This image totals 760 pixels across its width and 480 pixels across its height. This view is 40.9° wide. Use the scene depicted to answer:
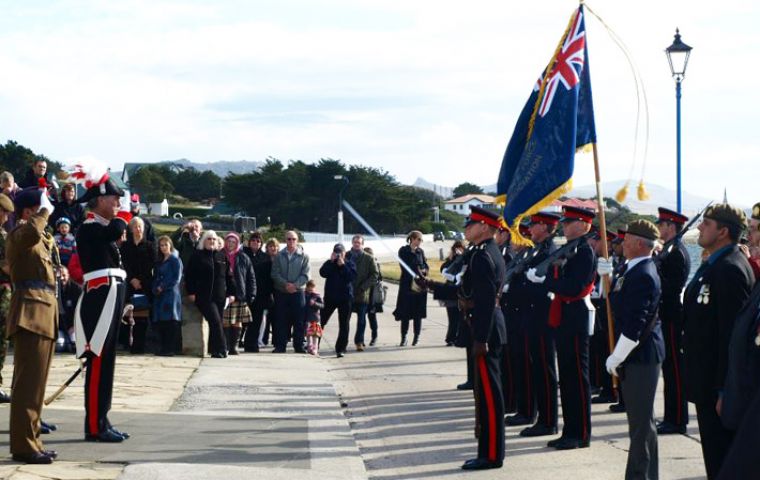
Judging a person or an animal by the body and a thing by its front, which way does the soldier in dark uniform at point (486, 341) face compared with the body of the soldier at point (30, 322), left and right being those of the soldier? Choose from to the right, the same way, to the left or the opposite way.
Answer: the opposite way

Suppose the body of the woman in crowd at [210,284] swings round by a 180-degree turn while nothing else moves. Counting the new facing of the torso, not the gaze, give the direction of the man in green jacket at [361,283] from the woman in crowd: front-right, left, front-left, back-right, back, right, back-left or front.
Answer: front-right

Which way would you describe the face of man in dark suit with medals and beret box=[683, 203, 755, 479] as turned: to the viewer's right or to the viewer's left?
to the viewer's left

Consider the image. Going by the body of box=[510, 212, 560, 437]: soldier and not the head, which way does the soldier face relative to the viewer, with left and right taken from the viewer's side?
facing to the left of the viewer

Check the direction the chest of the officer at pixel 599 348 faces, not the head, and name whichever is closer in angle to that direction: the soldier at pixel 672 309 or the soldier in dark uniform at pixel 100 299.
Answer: the soldier in dark uniform

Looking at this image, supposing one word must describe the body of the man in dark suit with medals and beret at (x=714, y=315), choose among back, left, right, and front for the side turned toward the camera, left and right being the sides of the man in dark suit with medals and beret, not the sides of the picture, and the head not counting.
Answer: left

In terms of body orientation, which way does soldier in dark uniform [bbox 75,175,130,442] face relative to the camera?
to the viewer's right

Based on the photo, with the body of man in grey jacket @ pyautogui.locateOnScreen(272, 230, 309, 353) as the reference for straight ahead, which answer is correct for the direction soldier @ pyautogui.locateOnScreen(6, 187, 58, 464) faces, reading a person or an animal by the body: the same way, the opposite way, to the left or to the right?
to the left

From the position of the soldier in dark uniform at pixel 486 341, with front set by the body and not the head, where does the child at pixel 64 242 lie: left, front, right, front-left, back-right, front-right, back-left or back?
front-right

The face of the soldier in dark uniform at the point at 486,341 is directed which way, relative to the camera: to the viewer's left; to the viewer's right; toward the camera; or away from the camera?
to the viewer's left

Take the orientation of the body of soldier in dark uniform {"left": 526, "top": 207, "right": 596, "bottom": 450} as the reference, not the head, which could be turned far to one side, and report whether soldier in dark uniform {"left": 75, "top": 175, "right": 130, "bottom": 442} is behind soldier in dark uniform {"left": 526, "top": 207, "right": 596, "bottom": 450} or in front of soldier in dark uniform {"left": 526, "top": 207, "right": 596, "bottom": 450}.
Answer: in front

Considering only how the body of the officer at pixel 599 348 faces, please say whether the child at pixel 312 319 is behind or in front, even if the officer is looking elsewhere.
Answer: in front

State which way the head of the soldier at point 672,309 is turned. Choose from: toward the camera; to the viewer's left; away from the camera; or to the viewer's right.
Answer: to the viewer's left

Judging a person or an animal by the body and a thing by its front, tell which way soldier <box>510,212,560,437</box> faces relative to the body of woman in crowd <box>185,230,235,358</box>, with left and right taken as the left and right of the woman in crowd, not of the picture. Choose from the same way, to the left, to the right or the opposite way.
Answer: to the right
